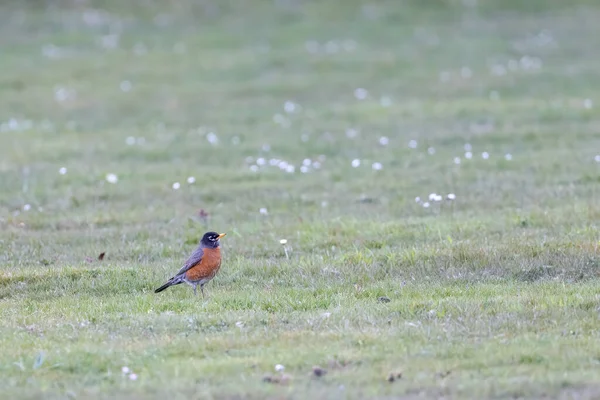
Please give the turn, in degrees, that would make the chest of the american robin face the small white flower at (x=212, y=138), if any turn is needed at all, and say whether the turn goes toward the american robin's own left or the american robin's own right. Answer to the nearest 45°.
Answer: approximately 90° to the american robin's own left

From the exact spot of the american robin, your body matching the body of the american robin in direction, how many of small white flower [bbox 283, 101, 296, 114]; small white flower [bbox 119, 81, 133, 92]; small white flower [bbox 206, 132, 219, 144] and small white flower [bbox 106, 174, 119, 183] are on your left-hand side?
4

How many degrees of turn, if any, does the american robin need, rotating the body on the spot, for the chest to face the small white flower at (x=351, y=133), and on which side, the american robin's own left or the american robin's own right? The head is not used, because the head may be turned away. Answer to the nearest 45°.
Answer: approximately 90° to the american robin's own left

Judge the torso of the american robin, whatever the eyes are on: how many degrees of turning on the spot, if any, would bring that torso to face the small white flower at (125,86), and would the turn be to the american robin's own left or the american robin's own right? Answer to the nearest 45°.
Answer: approximately 90° to the american robin's own left

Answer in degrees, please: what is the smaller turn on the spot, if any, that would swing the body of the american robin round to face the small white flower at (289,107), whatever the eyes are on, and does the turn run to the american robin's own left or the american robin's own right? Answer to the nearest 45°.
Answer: approximately 90° to the american robin's own left

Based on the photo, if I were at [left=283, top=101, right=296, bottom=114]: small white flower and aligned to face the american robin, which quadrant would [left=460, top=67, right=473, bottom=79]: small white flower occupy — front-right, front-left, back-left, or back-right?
back-left

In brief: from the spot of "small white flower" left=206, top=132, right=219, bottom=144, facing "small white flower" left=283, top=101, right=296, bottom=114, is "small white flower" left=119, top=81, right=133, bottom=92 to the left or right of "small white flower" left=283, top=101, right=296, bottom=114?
left

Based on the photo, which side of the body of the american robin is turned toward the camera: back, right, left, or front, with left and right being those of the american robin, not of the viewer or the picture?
right

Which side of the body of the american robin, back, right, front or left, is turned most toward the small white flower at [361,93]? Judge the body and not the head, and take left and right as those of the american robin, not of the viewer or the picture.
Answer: left

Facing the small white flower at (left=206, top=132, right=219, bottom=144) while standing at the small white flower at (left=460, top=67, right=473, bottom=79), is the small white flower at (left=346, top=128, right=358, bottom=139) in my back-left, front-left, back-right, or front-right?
front-left

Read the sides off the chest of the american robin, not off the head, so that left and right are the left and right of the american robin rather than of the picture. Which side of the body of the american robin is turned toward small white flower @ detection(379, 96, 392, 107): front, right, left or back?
left

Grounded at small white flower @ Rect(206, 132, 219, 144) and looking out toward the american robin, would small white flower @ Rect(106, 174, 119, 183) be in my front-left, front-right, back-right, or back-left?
front-right
